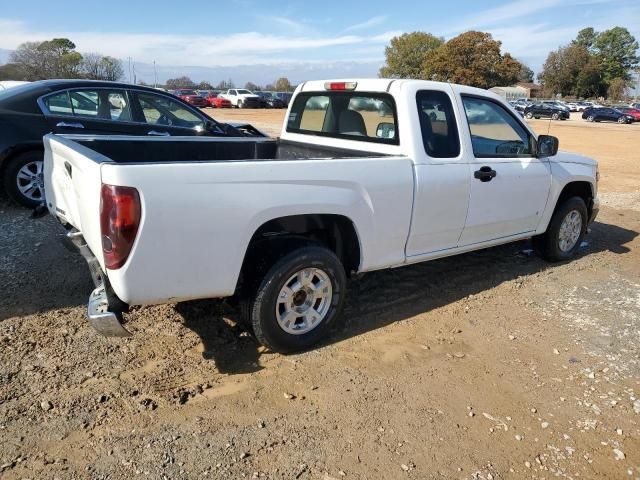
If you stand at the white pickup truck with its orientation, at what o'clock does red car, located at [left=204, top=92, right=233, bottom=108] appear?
The red car is roughly at 10 o'clock from the white pickup truck.

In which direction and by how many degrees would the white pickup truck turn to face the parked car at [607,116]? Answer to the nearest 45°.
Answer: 0° — it already faces it

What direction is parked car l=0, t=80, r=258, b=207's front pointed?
to the viewer's right

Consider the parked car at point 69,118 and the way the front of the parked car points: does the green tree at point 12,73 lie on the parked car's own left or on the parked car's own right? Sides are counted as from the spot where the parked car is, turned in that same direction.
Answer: on the parked car's own left

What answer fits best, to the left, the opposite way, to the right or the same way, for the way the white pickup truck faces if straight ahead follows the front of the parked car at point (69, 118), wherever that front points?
the same way

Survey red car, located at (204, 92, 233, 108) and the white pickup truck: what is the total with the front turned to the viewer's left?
0

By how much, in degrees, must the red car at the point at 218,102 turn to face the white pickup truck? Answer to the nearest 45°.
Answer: approximately 45° to its right

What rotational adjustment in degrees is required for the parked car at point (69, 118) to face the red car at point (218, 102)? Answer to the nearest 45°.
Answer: approximately 90° to its left

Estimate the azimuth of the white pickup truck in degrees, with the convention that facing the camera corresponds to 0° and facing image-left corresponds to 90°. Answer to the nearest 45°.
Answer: approximately 225°

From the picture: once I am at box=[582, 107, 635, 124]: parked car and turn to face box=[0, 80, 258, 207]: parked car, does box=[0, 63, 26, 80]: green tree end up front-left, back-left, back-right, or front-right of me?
front-right

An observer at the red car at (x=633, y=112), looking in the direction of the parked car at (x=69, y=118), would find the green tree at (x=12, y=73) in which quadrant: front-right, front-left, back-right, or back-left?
front-right

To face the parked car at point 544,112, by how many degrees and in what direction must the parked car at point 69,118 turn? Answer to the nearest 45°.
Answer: approximately 45° to its left

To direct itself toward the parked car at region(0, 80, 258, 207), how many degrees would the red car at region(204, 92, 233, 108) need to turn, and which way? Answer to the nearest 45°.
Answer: approximately 45° to its right

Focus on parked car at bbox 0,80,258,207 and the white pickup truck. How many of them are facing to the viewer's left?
0
